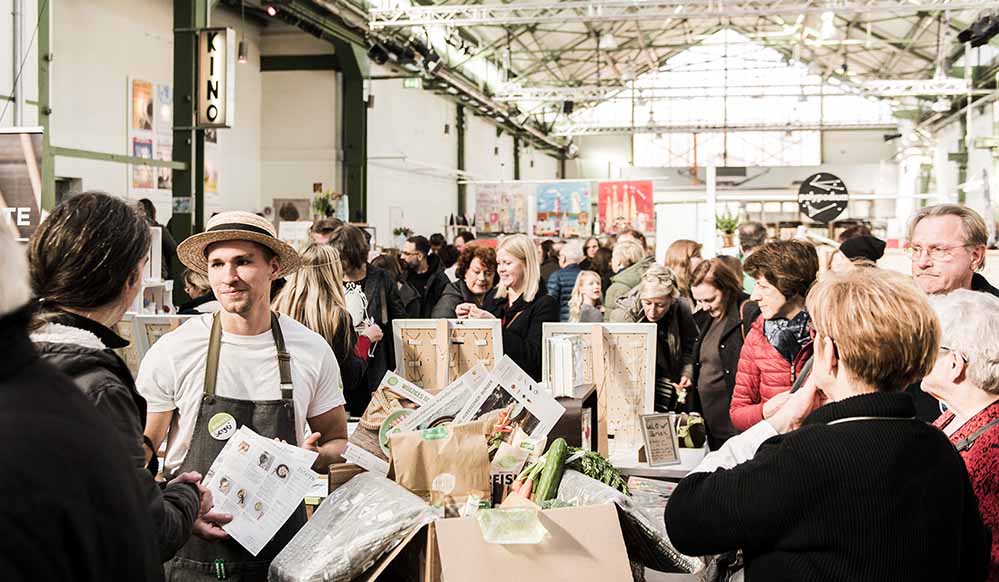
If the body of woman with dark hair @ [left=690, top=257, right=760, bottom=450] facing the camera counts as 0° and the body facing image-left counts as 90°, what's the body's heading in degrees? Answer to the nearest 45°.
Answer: approximately 45°

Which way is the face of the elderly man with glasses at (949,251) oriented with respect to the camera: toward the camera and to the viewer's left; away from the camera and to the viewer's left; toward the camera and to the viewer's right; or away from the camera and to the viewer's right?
toward the camera and to the viewer's left

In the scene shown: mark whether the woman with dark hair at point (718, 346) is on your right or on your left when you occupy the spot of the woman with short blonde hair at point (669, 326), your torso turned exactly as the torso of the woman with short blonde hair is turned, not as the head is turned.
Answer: on your left

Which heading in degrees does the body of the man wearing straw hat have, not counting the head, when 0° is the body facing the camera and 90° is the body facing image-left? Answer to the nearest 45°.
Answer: approximately 0°

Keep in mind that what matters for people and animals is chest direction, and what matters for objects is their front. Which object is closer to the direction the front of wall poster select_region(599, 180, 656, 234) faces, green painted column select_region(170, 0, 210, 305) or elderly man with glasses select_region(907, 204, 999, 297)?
the elderly man with glasses

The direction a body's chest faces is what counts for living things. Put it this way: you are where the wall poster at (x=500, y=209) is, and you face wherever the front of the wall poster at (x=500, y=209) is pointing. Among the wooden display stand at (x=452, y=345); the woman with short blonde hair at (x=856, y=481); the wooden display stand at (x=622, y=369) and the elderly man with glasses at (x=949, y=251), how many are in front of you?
4

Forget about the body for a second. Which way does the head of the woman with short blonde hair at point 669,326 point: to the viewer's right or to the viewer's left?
to the viewer's left

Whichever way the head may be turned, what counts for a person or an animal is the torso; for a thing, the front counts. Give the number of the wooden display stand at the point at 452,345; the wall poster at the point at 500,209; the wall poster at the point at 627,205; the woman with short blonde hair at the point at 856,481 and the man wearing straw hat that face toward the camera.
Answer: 4

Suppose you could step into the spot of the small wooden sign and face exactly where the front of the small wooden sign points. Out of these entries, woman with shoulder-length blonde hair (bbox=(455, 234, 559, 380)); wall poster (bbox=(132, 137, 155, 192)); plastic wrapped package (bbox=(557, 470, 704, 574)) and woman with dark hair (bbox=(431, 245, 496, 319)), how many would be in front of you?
1

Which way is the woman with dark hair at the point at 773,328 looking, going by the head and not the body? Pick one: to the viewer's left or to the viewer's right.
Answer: to the viewer's left

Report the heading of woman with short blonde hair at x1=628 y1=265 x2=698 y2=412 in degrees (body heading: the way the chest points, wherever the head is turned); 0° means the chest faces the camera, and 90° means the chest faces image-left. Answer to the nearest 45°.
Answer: approximately 45°

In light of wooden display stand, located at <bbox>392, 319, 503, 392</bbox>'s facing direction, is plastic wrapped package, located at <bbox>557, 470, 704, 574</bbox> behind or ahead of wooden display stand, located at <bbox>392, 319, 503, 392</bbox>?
ahead
